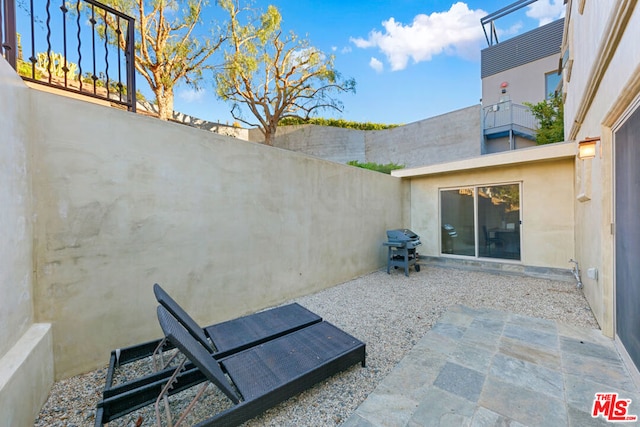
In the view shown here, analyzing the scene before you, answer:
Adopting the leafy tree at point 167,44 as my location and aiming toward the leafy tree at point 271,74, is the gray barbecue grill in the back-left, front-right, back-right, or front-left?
front-right

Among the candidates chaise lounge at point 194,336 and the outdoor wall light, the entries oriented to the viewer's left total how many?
1

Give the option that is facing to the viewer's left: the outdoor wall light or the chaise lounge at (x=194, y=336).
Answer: the outdoor wall light

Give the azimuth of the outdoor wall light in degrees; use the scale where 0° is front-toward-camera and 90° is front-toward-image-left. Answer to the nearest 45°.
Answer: approximately 90°

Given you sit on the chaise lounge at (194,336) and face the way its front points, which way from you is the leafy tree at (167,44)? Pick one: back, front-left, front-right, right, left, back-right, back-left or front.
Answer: front-left

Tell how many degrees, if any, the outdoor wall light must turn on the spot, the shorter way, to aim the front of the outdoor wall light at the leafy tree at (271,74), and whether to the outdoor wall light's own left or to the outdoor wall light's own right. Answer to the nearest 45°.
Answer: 0° — it already faces it

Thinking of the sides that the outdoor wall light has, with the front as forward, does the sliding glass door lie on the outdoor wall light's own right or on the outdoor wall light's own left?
on the outdoor wall light's own right

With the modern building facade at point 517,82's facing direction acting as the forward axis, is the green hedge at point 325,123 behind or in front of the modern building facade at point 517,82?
in front

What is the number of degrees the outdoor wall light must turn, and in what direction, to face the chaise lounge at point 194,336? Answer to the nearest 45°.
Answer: approximately 45° to its left

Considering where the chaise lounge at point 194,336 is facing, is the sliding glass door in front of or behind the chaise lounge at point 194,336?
in front

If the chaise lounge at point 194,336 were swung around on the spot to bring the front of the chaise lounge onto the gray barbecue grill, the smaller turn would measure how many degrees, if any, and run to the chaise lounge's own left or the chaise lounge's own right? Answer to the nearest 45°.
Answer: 0° — it already faces it
